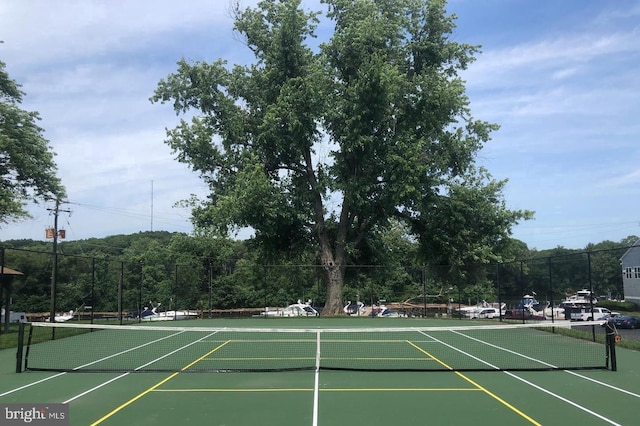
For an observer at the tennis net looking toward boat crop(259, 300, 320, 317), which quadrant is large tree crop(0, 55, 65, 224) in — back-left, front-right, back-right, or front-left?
front-left

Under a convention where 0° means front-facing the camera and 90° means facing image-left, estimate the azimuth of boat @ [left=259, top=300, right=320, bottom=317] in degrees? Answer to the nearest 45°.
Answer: approximately 90°

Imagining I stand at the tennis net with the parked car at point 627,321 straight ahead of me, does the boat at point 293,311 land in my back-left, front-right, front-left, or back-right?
front-left

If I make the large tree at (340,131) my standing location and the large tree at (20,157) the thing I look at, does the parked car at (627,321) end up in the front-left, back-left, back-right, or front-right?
back-left

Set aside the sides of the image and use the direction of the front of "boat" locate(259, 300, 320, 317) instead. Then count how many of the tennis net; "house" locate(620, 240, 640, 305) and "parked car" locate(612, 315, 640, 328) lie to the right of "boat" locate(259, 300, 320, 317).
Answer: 0

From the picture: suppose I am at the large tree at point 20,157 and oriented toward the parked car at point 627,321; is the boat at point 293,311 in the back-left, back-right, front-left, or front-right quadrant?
front-left

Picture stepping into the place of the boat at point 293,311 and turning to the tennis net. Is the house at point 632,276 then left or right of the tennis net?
left

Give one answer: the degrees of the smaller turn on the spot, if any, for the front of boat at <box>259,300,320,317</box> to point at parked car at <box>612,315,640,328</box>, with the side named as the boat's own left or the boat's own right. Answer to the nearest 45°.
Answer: approximately 135° to the boat's own left

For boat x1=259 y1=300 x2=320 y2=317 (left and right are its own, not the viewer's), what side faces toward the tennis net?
left

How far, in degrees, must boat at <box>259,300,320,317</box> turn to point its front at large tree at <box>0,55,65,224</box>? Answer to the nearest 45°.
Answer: approximately 45° to its left

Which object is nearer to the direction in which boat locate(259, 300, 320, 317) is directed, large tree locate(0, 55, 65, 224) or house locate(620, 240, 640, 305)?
the large tree

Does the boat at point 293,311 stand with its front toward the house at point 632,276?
no
